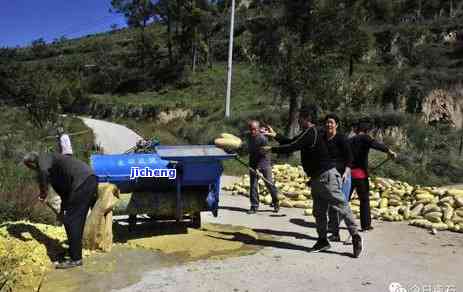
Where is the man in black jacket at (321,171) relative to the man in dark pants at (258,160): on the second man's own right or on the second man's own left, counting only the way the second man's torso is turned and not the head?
on the second man's own left

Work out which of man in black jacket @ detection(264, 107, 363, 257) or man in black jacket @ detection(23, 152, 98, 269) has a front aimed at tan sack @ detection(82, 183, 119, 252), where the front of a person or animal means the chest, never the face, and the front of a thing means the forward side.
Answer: man in black jacket @ detection(264, 107, 363, 257)

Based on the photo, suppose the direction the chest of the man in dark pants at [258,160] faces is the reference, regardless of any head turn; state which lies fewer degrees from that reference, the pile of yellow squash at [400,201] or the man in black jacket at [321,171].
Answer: the man in black jacket

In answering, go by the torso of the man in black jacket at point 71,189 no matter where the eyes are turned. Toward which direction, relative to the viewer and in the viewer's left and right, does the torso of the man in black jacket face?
facing to the left of the viewer

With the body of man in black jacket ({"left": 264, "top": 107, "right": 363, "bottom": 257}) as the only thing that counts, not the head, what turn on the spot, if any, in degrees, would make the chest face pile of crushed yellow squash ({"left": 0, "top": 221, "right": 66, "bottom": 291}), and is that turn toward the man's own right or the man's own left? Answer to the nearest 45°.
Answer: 0° — they already face it

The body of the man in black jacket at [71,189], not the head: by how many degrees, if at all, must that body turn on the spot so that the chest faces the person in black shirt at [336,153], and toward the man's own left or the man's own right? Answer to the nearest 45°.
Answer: approximately 180°

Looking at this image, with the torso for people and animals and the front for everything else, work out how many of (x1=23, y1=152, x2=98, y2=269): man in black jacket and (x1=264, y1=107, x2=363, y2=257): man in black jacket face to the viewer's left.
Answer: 2

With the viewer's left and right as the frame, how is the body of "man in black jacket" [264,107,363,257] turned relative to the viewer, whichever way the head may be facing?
facing to the left of the viewer
